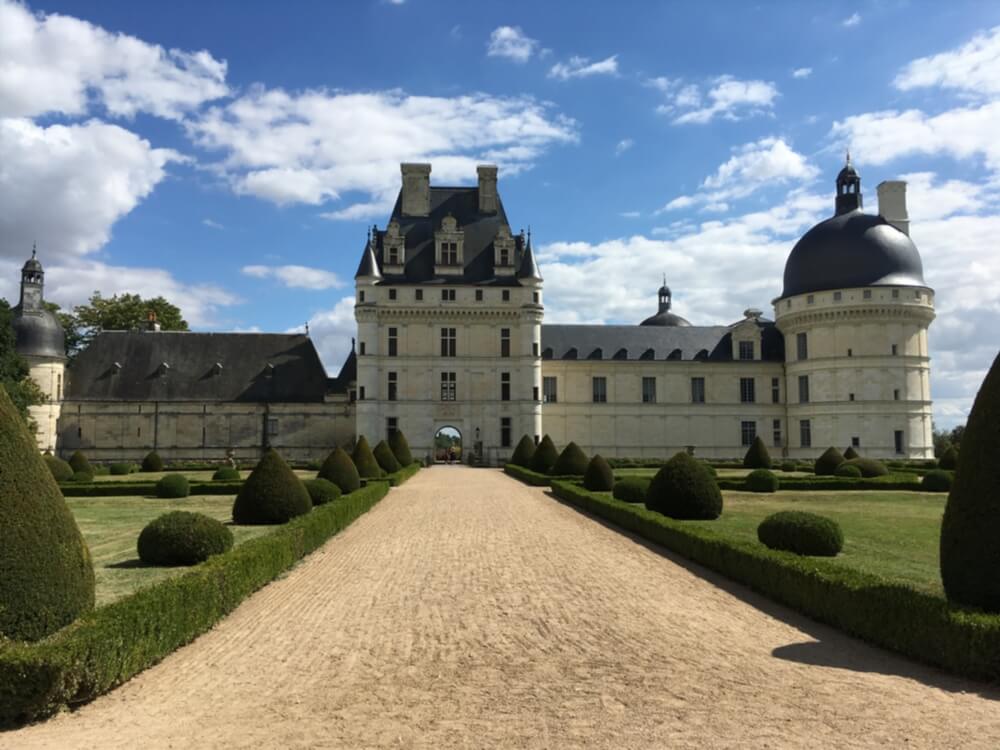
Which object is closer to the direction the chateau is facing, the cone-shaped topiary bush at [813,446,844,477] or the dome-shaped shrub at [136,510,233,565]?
the dome-shaped shrub

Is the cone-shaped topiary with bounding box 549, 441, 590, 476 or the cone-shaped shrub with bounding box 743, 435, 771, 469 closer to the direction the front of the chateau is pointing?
the cone-shaped topiary

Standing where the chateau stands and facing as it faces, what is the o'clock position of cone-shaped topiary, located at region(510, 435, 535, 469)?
The cone-shaped topiary is roughly at 11 o'clock from the chateau.

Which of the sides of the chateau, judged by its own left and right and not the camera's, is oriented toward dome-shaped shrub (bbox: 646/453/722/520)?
front

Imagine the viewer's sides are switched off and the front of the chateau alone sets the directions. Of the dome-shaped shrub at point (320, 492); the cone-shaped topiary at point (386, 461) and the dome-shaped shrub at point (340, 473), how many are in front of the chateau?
3

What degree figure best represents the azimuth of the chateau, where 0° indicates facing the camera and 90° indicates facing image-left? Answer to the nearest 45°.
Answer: approximately 0°

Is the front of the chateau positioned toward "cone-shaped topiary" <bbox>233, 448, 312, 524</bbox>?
yes

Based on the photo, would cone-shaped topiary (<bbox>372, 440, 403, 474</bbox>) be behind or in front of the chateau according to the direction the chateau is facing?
in front

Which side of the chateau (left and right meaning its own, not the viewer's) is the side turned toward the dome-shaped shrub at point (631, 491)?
front

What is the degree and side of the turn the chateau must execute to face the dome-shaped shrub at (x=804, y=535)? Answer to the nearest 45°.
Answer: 0° — it already faces it

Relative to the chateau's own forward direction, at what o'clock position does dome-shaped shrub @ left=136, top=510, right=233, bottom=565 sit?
The dome-shaped shrub is roughly at 12 o'clock from the chateau.

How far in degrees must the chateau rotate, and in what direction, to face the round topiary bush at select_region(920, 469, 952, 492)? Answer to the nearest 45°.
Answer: approximately 45° to its left
